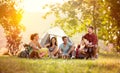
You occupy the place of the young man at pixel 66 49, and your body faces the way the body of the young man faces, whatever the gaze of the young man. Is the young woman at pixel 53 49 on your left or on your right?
on your right

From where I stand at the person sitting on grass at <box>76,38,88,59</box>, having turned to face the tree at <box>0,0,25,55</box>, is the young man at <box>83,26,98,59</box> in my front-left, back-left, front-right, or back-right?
back-right

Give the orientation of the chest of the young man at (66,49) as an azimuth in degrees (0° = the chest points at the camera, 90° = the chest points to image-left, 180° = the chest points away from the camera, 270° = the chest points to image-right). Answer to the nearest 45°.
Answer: approximately 0°
